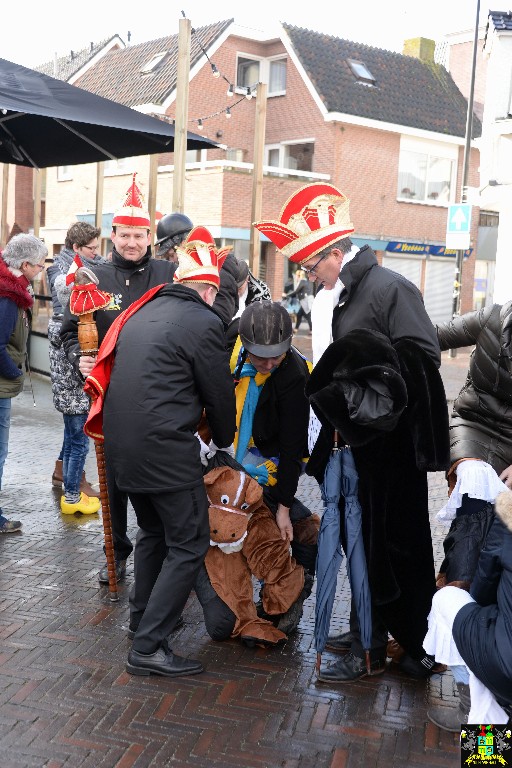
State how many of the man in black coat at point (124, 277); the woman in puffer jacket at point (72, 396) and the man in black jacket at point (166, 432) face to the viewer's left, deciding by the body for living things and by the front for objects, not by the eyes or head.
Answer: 0

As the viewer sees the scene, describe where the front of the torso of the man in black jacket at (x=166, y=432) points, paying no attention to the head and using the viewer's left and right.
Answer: facing away from the viewer and to the right of the viewer

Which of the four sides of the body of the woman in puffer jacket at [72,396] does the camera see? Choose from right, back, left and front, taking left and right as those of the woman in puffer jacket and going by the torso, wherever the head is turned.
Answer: right

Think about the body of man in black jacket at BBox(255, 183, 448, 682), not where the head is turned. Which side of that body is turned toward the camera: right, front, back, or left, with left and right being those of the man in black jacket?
left

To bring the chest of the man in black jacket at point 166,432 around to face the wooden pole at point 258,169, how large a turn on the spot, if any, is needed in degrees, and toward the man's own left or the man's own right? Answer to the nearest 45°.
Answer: approximately 45° to the man's own left

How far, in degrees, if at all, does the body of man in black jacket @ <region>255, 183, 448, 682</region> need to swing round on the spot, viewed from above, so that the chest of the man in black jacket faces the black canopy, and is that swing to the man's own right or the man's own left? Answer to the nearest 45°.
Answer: approximately 45° to the man's own right

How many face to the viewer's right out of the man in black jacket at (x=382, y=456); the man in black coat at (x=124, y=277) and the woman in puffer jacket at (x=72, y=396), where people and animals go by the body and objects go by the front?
1

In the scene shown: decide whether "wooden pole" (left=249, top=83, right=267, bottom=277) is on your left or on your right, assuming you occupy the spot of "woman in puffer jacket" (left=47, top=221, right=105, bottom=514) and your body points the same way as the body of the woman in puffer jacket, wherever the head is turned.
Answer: on your left

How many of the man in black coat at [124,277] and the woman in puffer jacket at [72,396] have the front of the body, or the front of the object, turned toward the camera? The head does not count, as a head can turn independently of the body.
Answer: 1

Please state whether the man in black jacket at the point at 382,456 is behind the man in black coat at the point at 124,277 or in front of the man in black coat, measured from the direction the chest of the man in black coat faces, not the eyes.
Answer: in front

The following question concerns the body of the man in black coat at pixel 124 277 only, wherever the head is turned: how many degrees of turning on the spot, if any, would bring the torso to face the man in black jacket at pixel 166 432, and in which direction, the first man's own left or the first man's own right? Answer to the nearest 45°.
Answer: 0° — they already face them

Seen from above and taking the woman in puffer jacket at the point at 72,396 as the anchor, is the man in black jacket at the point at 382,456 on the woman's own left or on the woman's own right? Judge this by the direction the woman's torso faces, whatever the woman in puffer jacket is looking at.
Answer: on the woman's own right

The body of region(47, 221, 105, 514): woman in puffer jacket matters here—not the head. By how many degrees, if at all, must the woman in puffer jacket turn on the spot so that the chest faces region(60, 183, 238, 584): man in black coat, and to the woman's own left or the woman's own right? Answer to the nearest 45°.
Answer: approximately 90° to the woman's own right

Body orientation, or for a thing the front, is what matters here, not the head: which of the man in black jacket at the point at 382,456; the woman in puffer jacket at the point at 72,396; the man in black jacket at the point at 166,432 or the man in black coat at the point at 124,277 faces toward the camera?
the man in black coat

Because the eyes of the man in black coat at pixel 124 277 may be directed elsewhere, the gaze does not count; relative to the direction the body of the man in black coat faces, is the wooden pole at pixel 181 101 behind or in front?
behind

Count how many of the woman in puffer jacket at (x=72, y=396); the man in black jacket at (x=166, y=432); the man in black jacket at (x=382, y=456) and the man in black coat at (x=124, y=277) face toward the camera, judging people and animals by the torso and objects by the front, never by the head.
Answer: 1

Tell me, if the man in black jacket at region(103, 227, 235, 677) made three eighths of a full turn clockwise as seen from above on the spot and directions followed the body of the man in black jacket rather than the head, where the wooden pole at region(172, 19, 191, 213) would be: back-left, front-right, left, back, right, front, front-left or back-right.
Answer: back
